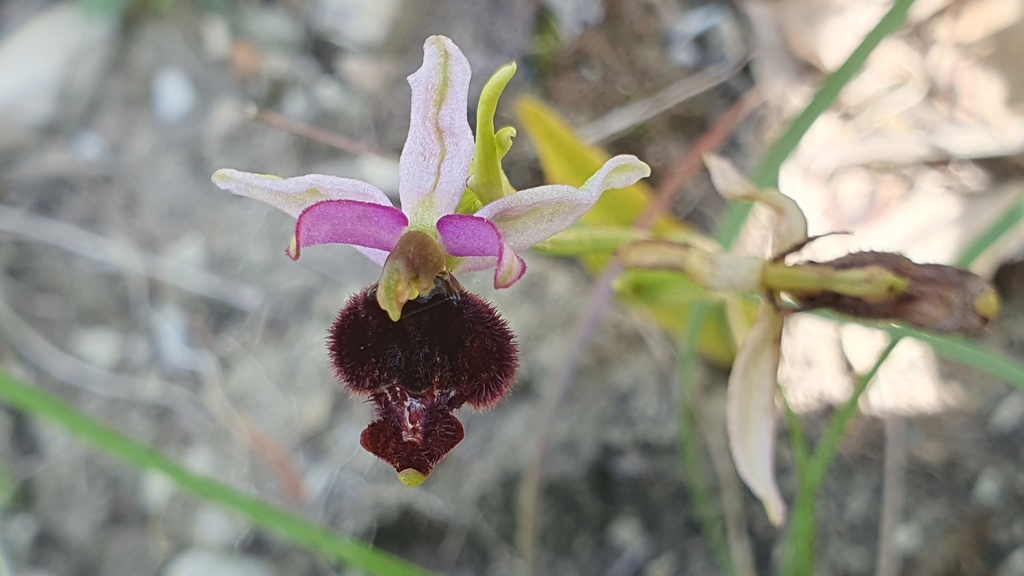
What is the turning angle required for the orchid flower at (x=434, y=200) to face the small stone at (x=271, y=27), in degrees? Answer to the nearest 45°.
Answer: approximately 180°

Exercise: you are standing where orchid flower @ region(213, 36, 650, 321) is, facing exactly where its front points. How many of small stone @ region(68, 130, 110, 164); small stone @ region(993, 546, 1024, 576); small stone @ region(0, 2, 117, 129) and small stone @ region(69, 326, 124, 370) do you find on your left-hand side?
1

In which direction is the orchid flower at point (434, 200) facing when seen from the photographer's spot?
facing the viewer

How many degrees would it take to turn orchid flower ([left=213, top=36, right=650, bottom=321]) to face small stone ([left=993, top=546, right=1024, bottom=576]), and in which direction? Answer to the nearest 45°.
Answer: approximately 90° to its left

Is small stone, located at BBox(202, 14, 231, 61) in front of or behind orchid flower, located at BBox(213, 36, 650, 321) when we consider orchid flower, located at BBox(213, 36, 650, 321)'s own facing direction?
behind

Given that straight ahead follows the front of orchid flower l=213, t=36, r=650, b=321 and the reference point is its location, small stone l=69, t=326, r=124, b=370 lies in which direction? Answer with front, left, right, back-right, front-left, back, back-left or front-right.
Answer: back-right

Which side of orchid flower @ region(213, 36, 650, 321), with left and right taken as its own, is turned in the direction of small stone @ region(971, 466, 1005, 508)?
left
